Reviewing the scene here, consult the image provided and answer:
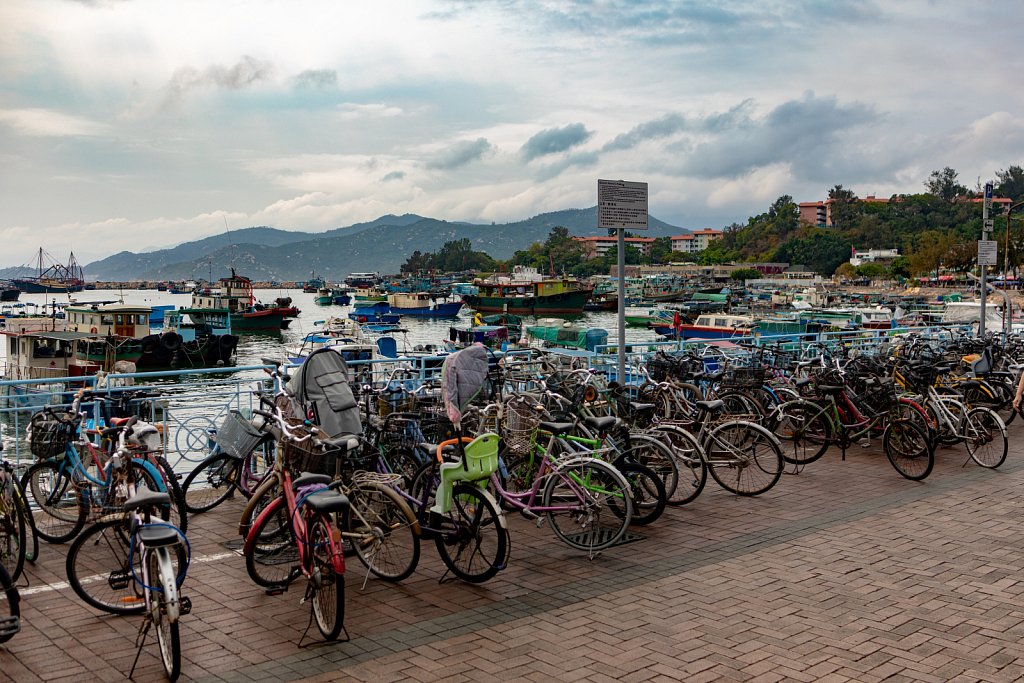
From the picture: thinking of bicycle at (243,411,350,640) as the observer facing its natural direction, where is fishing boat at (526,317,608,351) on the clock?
The fishing boat is roughly at 2 o'clock from the bicycle.

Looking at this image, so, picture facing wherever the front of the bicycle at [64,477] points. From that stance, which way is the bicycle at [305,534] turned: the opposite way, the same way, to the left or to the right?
to the right

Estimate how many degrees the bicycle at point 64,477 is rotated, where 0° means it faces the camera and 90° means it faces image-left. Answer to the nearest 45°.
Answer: approximately 45°

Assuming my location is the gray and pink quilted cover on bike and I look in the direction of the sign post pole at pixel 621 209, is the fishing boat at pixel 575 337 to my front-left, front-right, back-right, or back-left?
front-left

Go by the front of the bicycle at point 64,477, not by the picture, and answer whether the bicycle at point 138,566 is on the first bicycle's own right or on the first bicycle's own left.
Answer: on the first bicycle's own left

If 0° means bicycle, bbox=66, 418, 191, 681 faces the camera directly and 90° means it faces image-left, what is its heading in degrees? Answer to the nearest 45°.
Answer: approximately 180°

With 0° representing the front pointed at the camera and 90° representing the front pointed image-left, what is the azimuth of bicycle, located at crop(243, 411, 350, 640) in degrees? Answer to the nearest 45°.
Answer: approximately 135°

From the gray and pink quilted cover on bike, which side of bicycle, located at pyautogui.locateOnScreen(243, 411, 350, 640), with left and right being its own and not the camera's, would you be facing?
right

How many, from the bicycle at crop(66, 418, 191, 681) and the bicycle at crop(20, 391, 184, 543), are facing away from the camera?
1

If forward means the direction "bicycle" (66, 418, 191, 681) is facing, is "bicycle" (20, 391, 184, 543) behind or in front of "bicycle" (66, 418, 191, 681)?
in front

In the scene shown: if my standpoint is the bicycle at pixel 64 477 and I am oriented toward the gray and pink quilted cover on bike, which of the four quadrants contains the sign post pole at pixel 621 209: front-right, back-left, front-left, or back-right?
front-left

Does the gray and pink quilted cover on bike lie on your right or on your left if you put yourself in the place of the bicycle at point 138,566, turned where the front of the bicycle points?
on your right

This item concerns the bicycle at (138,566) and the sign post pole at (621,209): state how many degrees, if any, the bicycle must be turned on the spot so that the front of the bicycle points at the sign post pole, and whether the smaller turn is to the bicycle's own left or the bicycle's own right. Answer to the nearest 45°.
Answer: approximately 45° to the bicycle's own right
